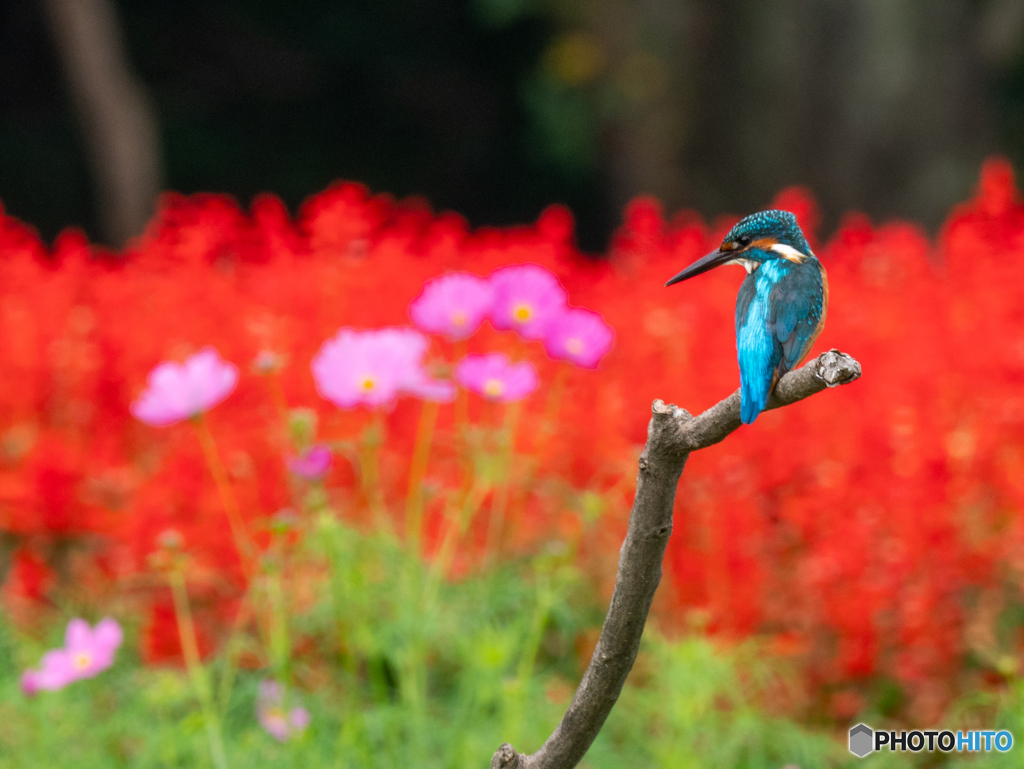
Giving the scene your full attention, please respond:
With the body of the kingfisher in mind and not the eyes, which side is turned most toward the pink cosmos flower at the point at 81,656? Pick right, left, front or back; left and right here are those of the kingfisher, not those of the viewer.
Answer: left

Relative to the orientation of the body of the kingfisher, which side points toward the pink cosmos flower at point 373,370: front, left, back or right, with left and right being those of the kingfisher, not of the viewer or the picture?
left

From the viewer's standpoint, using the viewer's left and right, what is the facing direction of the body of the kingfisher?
facing away from the viewer and to the right of the viewer

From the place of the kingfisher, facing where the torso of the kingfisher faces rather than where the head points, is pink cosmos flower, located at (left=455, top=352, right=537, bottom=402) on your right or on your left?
on your left

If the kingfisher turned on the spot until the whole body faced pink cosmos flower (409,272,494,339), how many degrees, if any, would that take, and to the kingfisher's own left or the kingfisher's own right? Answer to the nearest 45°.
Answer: approximately 90° to the kingfisher's own left

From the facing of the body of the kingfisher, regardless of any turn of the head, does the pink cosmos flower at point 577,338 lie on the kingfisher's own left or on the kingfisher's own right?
on the kingfisher's own left

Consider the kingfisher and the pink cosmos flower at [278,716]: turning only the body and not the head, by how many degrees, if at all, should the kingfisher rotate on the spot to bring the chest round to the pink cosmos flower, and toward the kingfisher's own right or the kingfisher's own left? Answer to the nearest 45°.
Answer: approximately 90° to the kingfisher's own left
